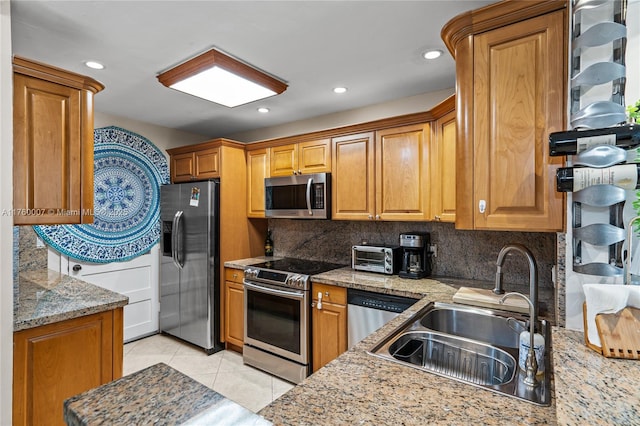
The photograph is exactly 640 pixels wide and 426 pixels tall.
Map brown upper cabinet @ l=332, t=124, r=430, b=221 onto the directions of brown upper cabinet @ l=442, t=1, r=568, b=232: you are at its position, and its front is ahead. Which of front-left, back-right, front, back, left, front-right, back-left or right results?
right

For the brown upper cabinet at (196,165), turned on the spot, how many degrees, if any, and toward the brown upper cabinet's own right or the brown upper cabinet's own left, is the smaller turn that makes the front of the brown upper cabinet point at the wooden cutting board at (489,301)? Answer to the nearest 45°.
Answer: approximately 90° to the brown upper cabinet's own left

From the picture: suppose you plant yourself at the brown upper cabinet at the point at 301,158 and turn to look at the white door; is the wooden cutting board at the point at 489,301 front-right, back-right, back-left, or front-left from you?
back-left

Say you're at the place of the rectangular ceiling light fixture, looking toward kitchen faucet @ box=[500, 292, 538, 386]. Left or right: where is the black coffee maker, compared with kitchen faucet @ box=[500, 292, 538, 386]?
left

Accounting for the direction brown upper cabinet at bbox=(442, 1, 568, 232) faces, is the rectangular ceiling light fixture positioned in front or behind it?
in front

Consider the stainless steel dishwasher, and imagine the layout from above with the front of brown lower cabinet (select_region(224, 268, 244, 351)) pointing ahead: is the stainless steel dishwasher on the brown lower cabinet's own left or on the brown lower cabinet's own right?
on the brown lower cabinet's own left

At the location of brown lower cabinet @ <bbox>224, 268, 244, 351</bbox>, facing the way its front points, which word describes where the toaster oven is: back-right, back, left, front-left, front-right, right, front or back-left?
left

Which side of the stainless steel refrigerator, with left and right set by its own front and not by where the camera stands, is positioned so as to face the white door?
right

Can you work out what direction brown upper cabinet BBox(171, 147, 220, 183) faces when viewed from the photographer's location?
facing the viewer and to the left of the viewer

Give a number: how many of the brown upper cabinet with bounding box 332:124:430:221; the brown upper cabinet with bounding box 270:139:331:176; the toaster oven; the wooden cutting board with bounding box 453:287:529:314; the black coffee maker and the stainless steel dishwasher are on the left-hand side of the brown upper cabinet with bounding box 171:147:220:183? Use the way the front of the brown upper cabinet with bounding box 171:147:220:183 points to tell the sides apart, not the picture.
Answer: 6

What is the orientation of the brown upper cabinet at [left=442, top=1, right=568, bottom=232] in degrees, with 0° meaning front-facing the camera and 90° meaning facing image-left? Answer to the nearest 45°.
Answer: approximately 45°

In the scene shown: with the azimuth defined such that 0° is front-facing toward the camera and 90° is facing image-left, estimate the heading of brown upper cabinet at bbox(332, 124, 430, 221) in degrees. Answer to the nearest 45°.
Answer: approximately 45°
